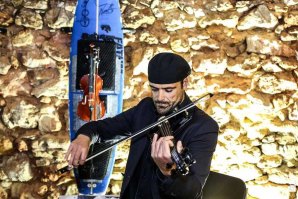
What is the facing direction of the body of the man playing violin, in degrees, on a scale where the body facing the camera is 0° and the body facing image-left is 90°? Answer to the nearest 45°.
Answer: approximately 45°
